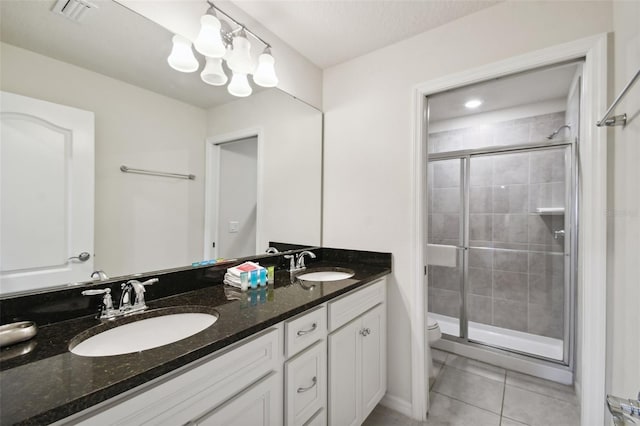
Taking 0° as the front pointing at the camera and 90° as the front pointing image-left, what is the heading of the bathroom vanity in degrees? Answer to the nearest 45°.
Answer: approximately 315°

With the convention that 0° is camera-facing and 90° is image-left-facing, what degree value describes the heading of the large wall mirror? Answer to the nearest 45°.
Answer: approximately 315°

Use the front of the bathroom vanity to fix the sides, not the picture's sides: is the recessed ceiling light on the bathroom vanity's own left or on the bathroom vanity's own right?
on the bathroom vanity's own left

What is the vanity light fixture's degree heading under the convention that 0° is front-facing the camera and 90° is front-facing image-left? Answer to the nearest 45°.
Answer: approximately 315°

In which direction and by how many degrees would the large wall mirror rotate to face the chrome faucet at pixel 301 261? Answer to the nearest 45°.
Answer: approximately 45° to its left
